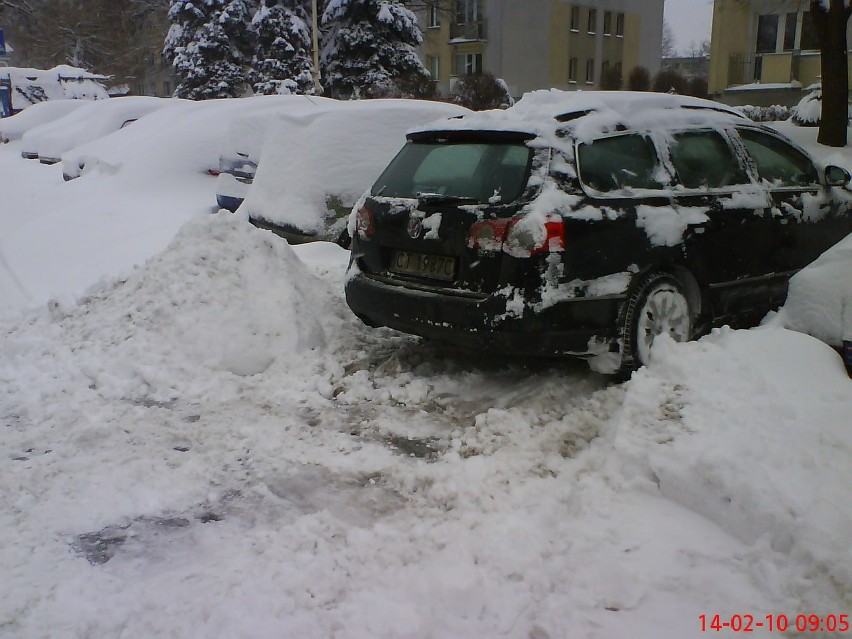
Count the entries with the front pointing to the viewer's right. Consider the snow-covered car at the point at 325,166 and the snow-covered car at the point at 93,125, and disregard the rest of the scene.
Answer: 0

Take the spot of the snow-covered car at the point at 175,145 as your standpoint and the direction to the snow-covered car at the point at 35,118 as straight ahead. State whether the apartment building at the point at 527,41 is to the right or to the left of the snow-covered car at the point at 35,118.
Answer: right

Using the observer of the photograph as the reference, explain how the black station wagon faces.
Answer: facing away from the viewer and to the right of the viewer

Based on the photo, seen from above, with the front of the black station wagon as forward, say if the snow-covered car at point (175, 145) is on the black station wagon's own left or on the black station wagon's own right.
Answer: on the black station wagon's own left

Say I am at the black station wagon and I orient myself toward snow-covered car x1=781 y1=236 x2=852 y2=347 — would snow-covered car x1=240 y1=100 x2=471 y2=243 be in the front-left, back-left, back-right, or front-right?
back-left

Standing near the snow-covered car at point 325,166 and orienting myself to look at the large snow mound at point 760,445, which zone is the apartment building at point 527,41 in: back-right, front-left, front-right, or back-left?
back-left

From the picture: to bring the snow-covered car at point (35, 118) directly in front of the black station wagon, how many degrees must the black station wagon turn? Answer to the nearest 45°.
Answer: approximately 90° to its left
